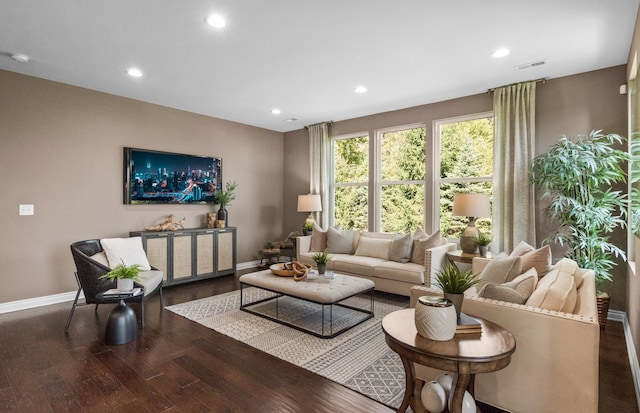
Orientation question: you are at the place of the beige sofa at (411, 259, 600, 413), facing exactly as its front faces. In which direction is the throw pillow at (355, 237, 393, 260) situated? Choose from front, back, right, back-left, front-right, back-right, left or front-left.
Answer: front-right

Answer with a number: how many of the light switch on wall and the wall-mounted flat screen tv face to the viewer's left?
0

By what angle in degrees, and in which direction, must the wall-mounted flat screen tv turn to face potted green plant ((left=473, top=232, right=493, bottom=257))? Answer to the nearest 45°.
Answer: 0° — it already faces it

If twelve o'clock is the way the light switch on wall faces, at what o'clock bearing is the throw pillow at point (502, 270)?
The throw pillow is roughly at 11 o'clock from the light switch on wall.

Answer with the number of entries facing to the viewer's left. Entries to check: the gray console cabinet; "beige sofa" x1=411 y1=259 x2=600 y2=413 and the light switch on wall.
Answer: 1

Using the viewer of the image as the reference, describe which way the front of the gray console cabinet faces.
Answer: facing the viewer and to the right of the viewer

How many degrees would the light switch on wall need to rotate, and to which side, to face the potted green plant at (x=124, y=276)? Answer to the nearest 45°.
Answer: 0° — it already faces it

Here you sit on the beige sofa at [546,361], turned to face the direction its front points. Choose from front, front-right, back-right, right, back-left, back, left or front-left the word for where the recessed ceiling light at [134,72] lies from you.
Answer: front

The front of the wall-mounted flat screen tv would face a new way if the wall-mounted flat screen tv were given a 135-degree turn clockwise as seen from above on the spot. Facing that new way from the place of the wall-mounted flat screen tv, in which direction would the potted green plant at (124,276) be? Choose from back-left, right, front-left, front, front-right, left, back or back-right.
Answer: left

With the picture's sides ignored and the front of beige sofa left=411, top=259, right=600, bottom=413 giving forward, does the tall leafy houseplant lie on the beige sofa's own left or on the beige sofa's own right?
on the beige sofa's own right

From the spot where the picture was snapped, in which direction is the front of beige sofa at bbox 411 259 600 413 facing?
facing to the left of the viewer

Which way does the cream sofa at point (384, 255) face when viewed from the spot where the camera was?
facing the viewer and to the left of the viewer

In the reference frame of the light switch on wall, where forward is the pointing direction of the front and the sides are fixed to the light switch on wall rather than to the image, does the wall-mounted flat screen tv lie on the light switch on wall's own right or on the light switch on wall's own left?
on the light switch on wall's own left
